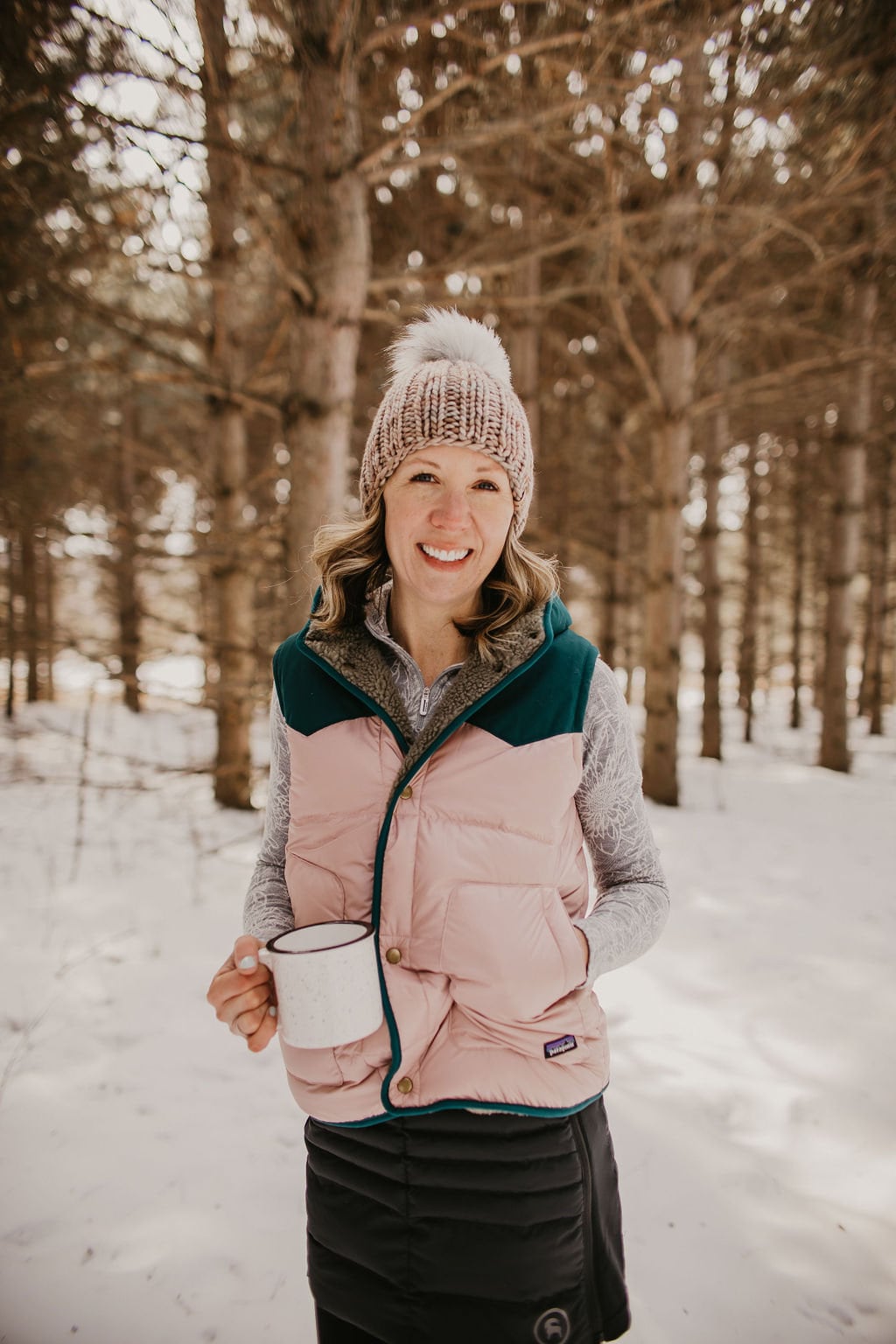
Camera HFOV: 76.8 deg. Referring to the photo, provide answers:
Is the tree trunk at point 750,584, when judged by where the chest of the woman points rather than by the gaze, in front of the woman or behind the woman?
behind

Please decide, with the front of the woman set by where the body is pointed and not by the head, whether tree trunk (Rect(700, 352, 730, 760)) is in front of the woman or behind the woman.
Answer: behind

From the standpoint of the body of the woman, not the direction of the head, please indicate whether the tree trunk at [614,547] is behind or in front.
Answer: behind

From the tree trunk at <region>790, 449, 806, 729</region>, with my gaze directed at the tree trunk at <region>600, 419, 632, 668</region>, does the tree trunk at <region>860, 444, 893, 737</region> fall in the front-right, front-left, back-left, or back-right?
back-left

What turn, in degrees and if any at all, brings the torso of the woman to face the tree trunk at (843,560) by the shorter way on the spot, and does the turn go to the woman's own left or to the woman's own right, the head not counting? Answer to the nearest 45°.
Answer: approximately 135° to the woman's own left

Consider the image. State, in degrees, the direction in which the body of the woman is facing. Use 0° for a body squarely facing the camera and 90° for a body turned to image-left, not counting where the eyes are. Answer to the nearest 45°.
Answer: approximately 0°
